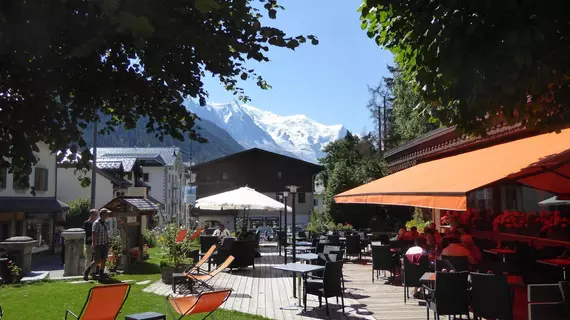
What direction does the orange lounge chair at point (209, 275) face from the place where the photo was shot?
facing to the left of the viewer

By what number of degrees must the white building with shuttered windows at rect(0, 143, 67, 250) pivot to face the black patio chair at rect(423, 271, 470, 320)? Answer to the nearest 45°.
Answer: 0° — it already faces it

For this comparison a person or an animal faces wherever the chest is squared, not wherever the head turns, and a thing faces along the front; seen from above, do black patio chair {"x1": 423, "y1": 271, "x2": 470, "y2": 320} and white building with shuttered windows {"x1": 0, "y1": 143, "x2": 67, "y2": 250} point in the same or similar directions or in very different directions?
very different directions
